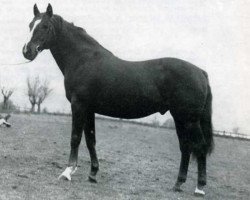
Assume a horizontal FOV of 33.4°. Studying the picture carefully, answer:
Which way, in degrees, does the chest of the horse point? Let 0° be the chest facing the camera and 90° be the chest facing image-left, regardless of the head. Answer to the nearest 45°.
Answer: approximately 90°
